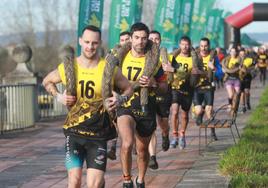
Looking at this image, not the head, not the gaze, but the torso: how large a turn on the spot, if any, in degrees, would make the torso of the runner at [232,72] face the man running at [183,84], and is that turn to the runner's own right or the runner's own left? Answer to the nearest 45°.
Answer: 0° — they already face them

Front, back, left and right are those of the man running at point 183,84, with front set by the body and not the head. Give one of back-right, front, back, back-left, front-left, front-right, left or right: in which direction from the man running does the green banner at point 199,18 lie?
back

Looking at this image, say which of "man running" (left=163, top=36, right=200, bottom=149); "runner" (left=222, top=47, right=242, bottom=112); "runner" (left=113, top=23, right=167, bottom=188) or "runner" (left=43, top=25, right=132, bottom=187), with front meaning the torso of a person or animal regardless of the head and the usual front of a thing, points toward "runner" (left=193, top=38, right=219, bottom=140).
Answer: "runner" (left=222, top=47, right=242, bottom=112)

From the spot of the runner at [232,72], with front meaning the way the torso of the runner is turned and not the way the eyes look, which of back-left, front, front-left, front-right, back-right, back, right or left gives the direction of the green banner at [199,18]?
back

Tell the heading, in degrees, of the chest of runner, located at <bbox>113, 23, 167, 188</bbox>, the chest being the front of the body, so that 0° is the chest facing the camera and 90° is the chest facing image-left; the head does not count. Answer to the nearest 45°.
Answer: approximately 0°

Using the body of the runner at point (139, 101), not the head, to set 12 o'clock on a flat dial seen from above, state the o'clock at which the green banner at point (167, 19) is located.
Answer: The green banner is roughly at 6 o'clock from the runner.

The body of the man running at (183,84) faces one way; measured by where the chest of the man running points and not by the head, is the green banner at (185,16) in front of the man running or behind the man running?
behind

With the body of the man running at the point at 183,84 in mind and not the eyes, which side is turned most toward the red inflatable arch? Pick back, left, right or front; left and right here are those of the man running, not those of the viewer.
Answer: back
